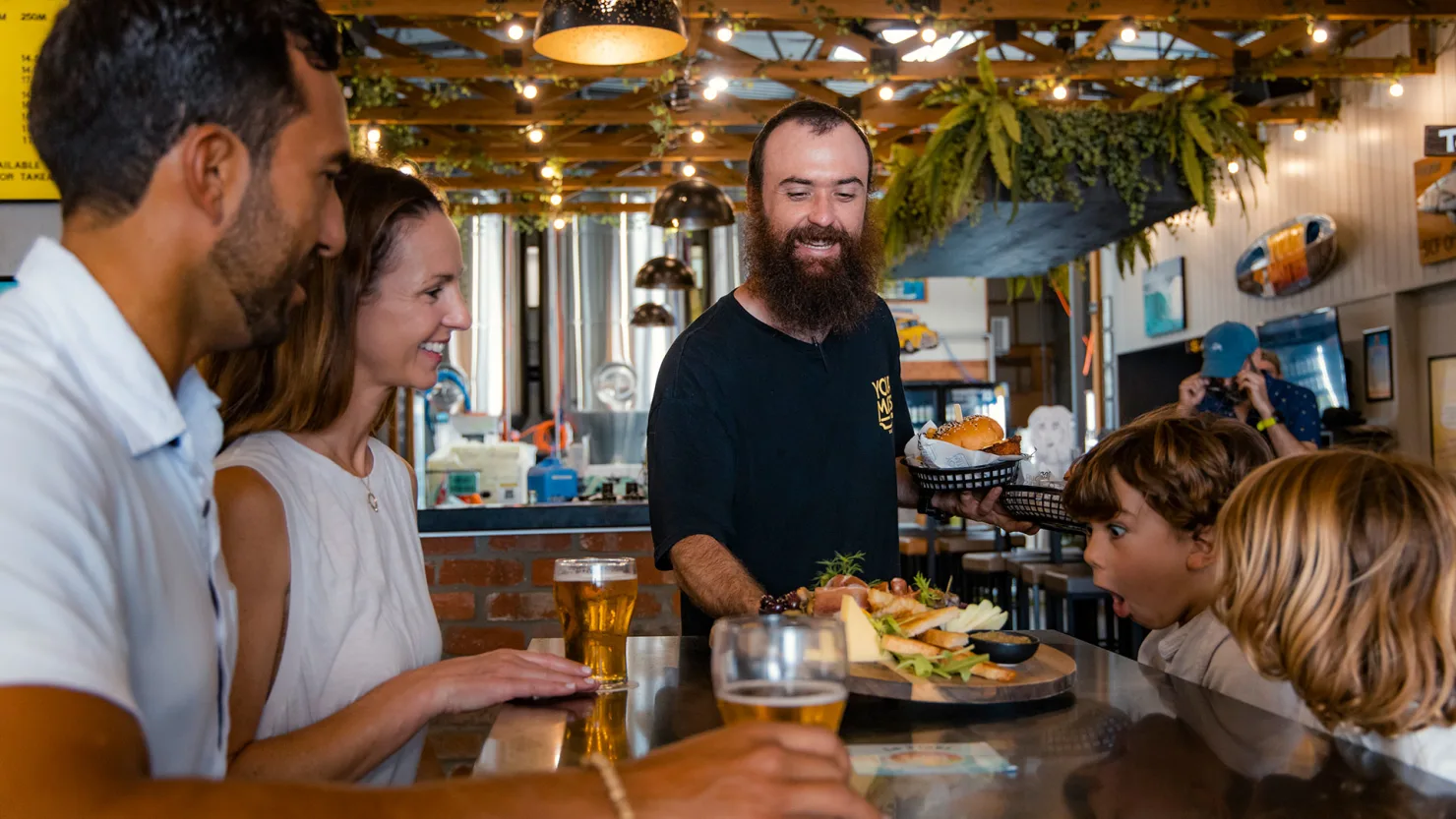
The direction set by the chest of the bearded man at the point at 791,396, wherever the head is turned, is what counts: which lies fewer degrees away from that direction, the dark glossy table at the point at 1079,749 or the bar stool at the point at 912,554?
the dark glossy table

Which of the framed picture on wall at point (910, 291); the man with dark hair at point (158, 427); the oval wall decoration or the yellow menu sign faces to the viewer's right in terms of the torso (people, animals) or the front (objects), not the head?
the man with dark hair

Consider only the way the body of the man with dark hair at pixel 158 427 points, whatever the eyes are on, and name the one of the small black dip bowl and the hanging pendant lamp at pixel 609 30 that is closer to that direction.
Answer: the small black dip bowl

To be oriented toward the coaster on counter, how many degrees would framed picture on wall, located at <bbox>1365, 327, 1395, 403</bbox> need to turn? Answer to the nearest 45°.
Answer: approximately 45° to its left

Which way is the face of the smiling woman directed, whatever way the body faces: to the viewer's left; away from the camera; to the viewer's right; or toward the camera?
to the viewer's right

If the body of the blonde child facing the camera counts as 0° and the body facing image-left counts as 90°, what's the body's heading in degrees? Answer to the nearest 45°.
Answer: approximately 135°

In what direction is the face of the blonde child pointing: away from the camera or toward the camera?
away from the camera

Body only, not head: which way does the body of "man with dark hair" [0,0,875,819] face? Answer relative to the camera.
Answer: to the viewer's right

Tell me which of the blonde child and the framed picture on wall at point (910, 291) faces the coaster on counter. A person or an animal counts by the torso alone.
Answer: the framed picture on wall

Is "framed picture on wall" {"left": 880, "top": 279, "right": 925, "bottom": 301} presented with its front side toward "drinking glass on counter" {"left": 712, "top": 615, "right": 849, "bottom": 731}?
yes

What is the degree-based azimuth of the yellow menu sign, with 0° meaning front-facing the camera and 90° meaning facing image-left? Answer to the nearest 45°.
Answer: approximately 0°
